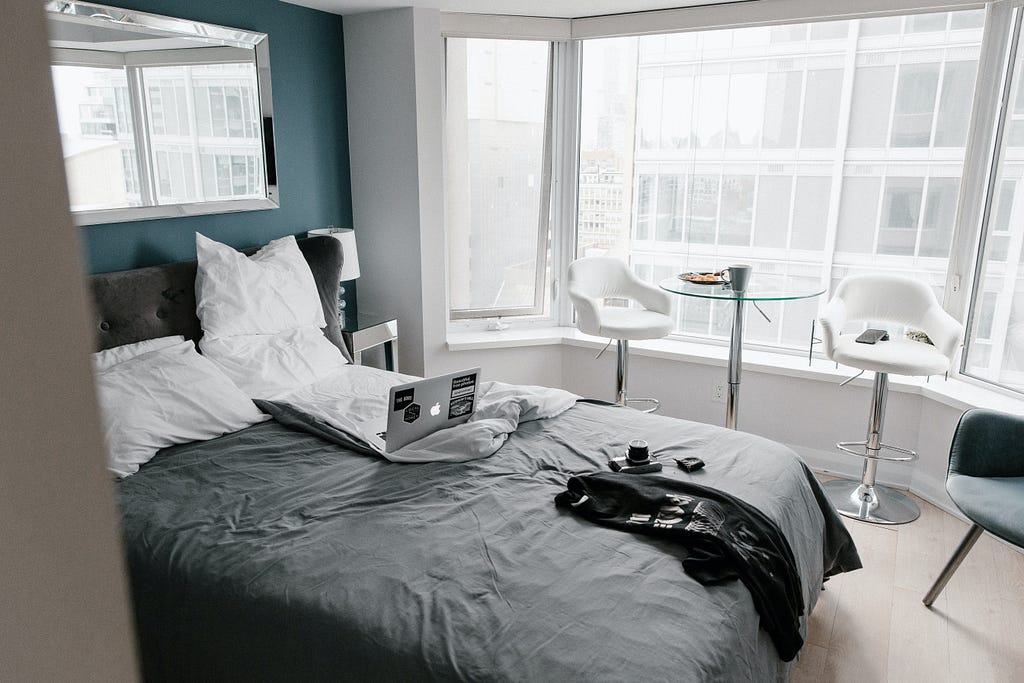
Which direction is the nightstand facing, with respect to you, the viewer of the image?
facing the viewer and to the right of the viewer

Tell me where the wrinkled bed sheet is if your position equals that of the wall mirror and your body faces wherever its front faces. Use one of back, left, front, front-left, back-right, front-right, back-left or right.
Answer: front

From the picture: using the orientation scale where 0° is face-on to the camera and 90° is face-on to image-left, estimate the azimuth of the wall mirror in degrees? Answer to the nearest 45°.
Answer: approximately 315°

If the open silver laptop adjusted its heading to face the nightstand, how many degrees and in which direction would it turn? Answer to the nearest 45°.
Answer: approximately 45° to its right

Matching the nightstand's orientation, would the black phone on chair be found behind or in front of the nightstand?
in front

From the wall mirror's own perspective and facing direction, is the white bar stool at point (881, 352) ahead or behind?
ahead

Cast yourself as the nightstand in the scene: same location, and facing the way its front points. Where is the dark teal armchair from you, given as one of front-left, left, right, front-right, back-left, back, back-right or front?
front

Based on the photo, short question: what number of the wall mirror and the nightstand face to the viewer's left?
0

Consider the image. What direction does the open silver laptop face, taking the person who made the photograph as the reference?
facing away from the viewer and to the left of the viewer

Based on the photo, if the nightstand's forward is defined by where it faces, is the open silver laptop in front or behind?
in front

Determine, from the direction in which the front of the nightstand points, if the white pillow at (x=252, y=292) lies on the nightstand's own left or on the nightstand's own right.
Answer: on the nightstand's own right

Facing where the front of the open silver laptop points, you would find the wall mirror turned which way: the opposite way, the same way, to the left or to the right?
the opposite way

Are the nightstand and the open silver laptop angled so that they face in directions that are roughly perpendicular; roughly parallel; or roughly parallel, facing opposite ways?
roughly parallel, facing opposite ways

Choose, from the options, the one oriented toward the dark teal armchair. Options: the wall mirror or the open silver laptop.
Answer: the wall mirror

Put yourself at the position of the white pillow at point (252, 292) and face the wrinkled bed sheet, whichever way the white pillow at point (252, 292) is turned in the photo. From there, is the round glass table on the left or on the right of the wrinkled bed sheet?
left

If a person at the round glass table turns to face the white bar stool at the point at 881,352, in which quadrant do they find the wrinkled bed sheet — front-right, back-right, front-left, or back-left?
back-right

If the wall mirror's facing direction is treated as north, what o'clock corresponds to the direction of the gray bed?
The gray bed is roughly at 1 o'clock from the wall mirror.
